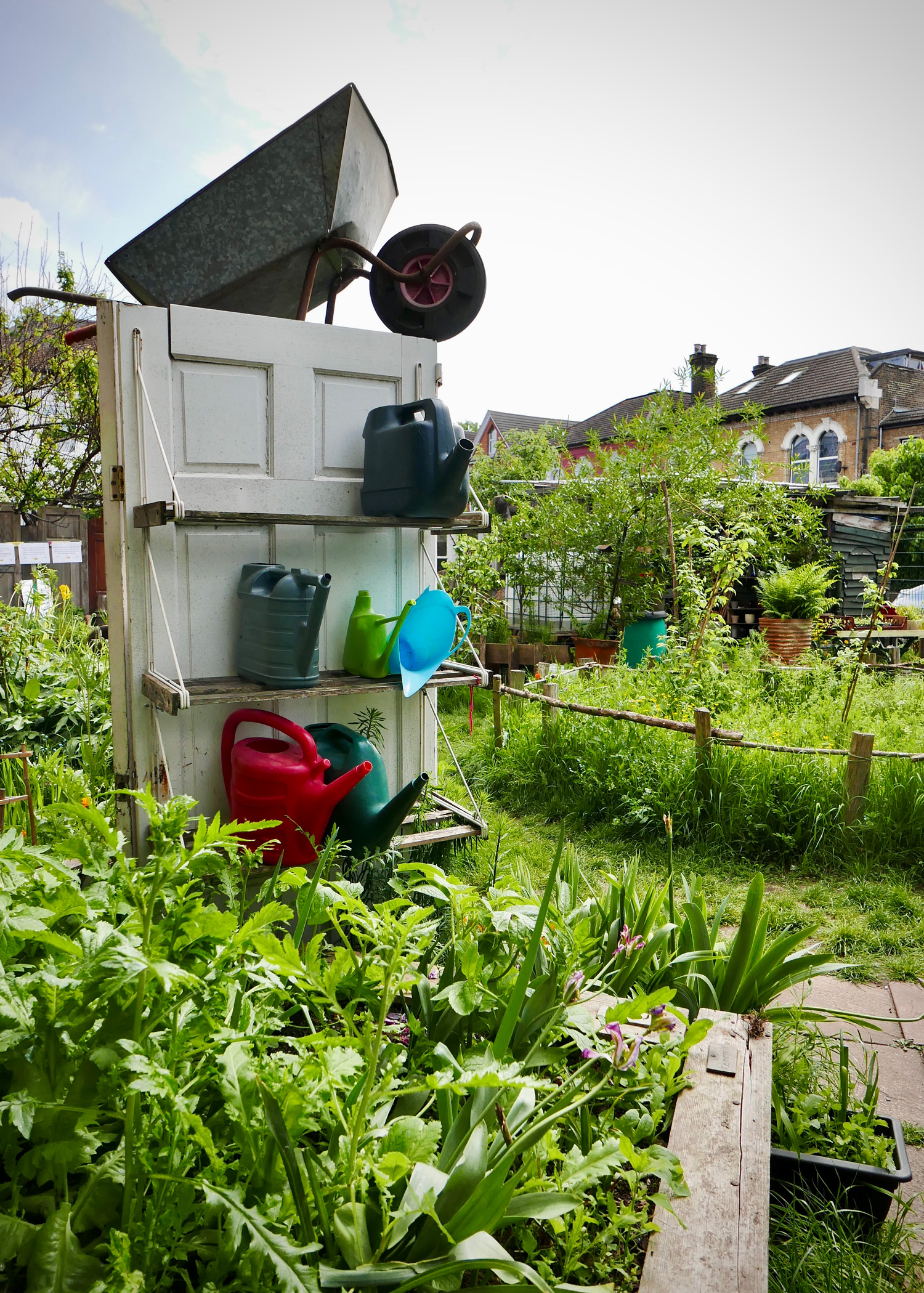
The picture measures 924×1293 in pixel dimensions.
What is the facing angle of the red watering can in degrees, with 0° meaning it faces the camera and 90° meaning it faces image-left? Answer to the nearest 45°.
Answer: approximately 315°

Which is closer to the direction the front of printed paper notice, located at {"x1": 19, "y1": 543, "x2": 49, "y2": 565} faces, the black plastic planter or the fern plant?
the black plastic planter

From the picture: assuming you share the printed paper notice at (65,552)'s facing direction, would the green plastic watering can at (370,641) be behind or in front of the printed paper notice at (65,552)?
in front

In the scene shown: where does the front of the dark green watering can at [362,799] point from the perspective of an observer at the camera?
facing the viewer and to the right of the viewer

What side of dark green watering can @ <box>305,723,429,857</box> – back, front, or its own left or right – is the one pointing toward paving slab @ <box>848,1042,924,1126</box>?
front

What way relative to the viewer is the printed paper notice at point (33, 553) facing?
toward the camera

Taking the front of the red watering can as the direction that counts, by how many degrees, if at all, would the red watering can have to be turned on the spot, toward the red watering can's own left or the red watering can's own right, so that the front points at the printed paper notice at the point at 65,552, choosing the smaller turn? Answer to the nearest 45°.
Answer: approximately 135° to the red watering can's own left

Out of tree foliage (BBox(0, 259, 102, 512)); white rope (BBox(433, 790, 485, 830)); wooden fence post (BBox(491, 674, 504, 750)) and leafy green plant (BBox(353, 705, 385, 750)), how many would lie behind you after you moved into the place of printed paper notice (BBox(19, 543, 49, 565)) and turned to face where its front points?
1

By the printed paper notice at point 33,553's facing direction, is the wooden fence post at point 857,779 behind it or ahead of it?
ahead

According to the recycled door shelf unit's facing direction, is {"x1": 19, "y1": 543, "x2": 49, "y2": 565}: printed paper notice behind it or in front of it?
behind

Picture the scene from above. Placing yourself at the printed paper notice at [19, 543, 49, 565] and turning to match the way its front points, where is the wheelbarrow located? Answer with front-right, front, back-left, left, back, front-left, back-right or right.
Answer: front

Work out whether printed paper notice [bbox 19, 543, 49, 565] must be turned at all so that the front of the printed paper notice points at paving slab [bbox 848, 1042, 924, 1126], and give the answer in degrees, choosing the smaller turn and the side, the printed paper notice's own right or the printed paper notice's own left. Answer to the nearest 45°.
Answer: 0° — it already faces it
